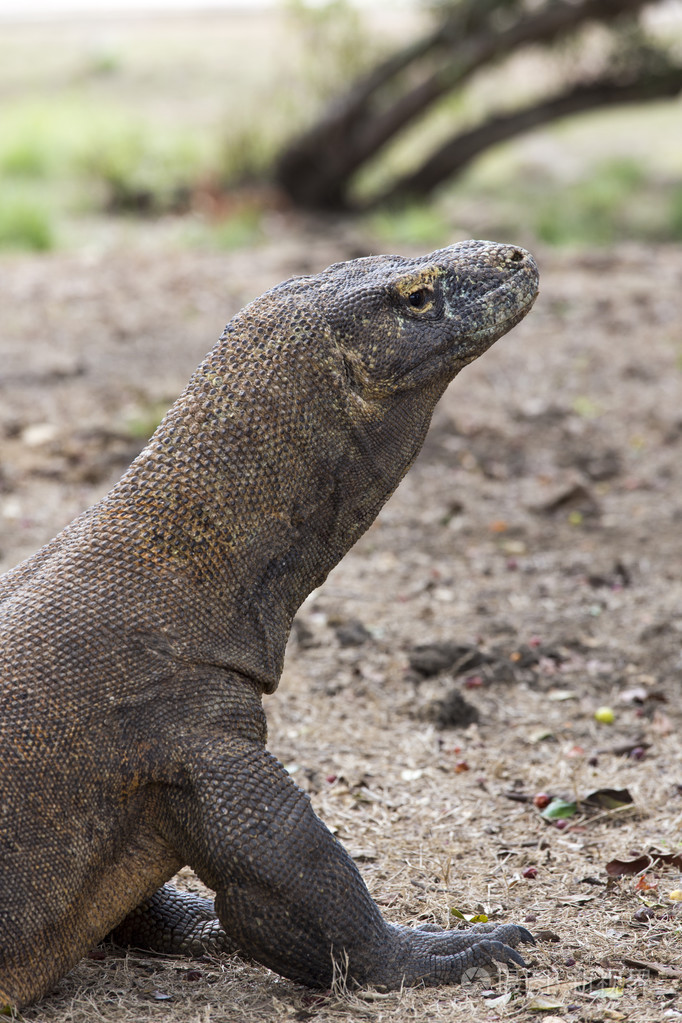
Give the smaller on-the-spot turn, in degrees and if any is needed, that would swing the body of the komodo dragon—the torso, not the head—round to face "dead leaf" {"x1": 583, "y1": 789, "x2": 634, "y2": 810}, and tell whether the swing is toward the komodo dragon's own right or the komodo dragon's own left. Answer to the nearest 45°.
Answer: approximately 45° to the komodo dragon's own left

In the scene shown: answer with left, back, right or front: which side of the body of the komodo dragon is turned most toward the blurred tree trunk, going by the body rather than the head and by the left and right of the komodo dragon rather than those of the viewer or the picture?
left

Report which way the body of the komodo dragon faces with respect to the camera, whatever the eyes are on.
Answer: to the viewer's right

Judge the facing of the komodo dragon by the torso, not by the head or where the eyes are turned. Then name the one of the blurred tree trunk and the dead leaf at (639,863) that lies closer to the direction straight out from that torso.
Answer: the dead leaf
